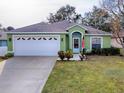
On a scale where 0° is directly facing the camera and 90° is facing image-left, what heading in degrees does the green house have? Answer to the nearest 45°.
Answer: approximately 0°

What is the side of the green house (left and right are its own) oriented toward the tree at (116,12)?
left

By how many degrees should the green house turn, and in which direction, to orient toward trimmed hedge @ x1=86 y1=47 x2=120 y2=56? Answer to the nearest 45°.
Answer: approximately 90° to its left
